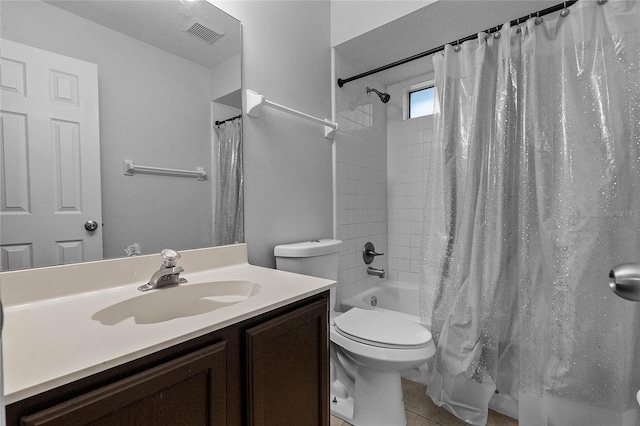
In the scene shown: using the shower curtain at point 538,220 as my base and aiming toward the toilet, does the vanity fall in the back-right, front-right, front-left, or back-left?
front-left

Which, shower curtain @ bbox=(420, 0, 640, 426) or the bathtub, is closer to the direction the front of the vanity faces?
the shower curtain

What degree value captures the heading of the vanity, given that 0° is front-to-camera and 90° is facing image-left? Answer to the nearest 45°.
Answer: approximately 315°

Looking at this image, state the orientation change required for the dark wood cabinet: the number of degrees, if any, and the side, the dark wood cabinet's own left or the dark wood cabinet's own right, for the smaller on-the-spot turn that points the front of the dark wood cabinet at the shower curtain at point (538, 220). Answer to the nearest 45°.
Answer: approximately 45° to the dark wood cabinet's own left

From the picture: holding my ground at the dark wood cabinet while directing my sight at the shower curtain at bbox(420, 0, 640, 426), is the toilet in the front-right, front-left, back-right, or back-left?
front-left

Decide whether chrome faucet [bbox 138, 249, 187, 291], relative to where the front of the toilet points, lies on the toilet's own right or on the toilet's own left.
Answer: on the toilet's own right

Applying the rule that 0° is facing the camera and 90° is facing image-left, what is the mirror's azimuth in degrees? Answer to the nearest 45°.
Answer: approximately 315°

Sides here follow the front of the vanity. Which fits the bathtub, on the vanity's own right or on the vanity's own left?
on the vanity's own left

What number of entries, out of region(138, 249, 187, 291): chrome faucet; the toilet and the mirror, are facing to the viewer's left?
0

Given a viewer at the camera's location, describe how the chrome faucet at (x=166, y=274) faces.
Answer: facing the viewer and to the right of the viewer
